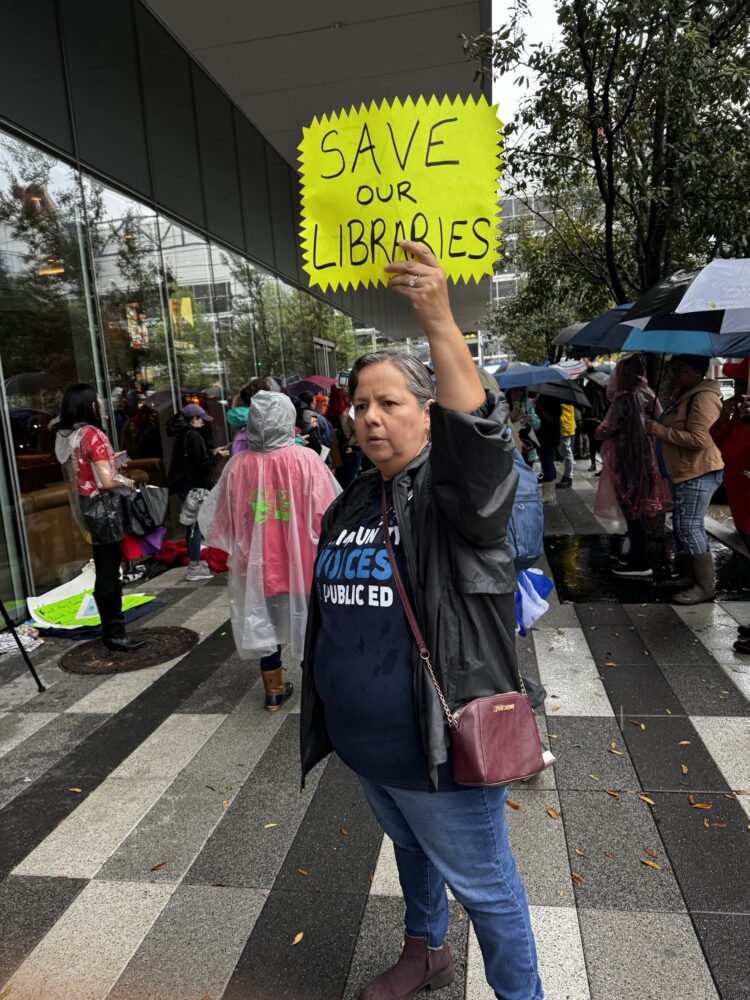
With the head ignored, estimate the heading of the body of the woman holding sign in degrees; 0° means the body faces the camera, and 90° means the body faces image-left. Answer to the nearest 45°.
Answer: approximately 45°

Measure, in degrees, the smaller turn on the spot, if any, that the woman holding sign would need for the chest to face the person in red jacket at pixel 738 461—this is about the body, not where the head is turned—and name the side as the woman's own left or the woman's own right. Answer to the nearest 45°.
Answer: approximately 180°

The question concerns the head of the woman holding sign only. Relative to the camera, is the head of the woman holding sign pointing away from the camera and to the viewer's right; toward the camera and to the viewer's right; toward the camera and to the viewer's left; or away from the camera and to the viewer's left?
toward the camera and to the viewer's left
